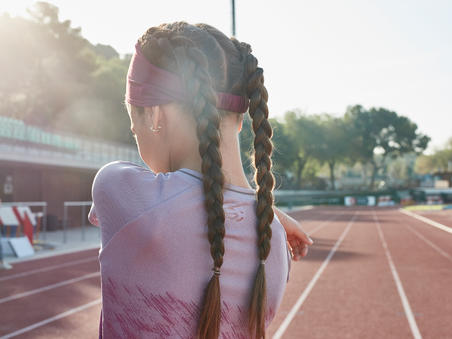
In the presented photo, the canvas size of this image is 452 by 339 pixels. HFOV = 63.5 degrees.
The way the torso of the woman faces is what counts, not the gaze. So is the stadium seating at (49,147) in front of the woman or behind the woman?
in front

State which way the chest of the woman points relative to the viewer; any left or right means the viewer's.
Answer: facing away from the viewer and to the left of the viewer
